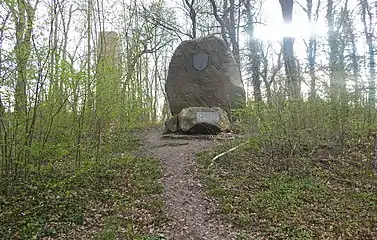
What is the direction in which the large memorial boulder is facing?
toward the camera
